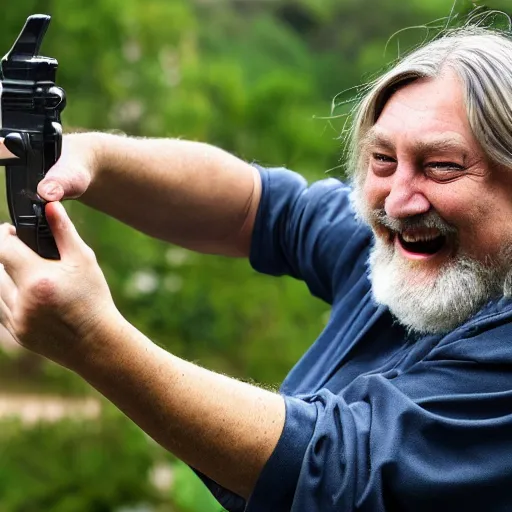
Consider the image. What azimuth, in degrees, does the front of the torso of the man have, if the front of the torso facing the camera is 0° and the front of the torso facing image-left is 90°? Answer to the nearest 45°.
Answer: approximately 45°
